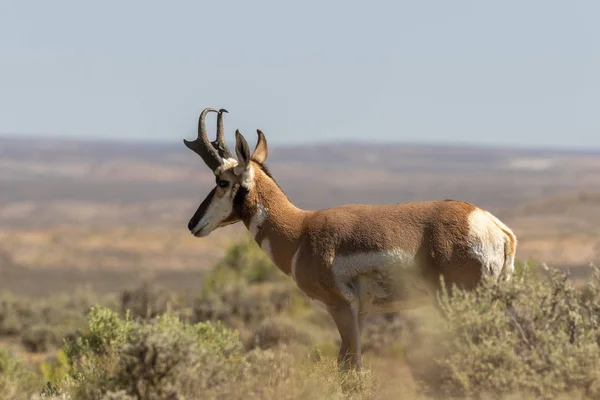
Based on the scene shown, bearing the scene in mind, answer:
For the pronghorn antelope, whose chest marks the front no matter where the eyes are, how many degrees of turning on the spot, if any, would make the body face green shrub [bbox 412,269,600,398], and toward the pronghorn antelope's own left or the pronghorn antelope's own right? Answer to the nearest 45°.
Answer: approximately 135° to the pronghorn antelope's own left

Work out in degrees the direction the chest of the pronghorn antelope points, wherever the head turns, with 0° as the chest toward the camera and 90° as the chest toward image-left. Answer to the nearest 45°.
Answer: approximately 90°
